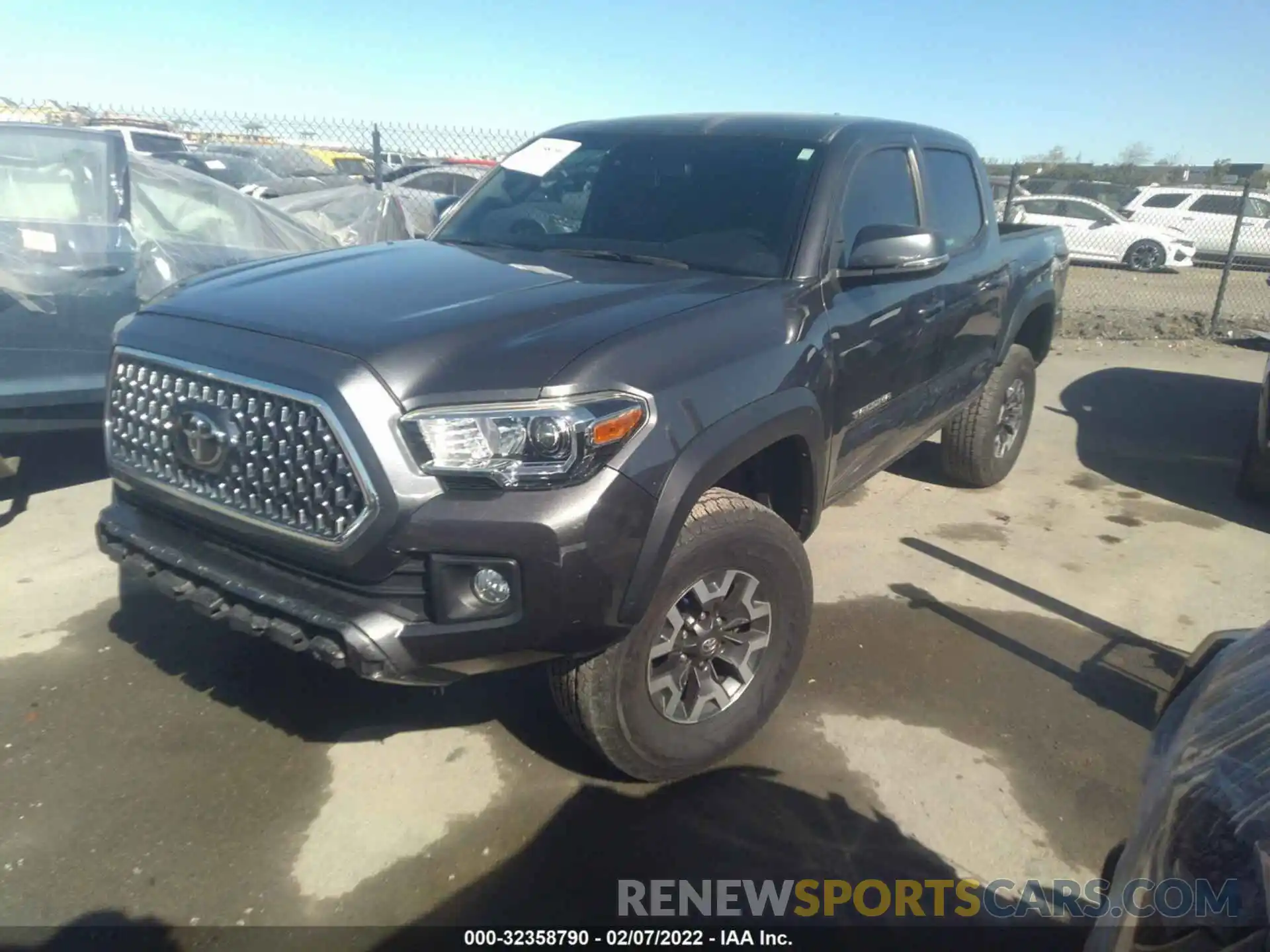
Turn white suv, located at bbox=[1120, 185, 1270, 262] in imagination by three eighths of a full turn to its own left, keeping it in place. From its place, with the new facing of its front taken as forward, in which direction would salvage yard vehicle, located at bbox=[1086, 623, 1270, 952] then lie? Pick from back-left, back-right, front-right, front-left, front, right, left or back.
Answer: back-left

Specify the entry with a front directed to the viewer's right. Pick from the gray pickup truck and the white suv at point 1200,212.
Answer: the white suv

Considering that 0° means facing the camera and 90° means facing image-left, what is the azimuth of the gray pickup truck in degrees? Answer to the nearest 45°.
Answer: approximately 45°

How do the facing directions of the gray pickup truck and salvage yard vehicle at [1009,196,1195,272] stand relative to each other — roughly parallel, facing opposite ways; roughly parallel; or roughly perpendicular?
roughly perpendicular

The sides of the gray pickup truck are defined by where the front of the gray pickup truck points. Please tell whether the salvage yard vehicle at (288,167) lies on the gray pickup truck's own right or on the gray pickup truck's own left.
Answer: on the gray pickup truck's own right

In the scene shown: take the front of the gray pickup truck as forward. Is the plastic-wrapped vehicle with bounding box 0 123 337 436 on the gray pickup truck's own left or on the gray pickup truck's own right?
on the gray pickup truck's own right

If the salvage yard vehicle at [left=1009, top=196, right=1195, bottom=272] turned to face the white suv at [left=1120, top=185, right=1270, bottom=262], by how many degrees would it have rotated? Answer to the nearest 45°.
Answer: approximately 45° to its left

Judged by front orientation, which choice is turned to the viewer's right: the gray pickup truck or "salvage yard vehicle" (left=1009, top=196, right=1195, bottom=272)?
the salvage yard vehicle

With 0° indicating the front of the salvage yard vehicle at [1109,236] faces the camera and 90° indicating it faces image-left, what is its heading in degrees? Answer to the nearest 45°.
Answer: approximately 270°

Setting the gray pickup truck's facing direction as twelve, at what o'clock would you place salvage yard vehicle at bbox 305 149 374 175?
The salvage yard vehicle is roughly at 4 o'clock from the gray pickup truck.

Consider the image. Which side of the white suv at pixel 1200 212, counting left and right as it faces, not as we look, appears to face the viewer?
right

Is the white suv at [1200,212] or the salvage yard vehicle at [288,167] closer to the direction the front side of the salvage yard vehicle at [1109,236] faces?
the white suv

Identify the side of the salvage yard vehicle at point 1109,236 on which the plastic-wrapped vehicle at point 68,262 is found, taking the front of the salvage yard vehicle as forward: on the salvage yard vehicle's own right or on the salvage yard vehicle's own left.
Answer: on the salvage yard vehicle's own right
